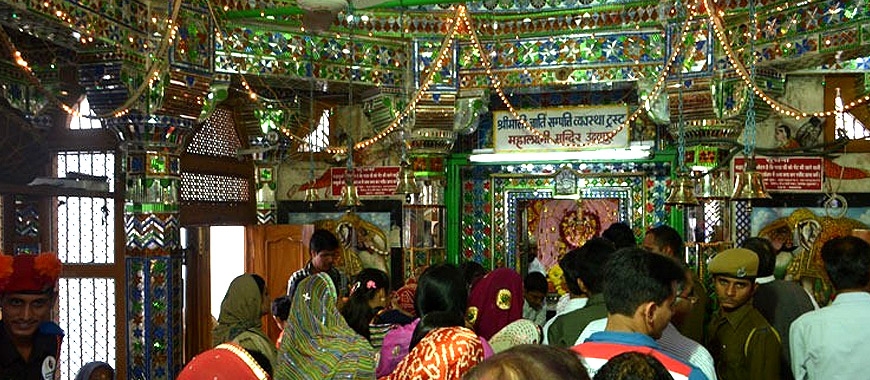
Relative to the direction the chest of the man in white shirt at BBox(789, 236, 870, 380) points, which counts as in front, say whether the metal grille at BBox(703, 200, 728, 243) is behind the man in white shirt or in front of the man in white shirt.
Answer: in front

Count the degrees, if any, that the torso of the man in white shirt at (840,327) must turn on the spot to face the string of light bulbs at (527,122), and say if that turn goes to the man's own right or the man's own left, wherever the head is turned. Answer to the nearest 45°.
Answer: approximately 45° to the man's own left

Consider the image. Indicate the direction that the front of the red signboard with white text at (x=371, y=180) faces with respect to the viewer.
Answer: facing the viewer

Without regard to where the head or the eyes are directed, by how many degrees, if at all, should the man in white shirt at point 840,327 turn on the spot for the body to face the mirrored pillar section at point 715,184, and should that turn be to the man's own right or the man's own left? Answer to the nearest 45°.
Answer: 0° — they already face it

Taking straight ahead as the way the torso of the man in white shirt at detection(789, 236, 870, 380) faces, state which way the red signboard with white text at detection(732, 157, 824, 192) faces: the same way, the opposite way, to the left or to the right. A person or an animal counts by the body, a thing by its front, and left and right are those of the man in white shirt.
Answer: the opposite way

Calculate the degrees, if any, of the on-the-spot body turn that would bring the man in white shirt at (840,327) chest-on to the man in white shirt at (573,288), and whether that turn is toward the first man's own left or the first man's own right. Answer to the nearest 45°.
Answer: approximately 90° to the first man's own left

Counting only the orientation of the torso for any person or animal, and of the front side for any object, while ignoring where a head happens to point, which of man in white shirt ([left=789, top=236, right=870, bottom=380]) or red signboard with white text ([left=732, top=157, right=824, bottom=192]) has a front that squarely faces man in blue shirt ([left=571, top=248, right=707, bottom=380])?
the red signboard with white text

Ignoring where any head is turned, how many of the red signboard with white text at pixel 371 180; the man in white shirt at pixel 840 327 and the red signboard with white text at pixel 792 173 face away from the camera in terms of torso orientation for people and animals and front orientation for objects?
1

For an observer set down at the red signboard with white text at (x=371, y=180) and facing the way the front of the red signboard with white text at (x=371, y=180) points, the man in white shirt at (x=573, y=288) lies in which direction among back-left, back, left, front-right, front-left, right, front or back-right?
front

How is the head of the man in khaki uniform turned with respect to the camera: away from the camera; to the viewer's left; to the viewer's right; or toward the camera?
toward the camera

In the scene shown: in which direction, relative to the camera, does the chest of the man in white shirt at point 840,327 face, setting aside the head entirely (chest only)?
away from the camera

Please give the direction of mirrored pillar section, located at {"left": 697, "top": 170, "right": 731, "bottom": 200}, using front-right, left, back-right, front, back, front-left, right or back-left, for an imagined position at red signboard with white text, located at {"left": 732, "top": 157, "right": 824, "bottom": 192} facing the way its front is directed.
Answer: front-right

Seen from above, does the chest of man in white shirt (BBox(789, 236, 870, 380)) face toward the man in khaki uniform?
no

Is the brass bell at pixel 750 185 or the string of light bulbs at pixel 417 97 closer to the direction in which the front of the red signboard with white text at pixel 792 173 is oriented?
the brass bell

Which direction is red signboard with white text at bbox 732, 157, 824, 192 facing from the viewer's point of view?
toward the camera

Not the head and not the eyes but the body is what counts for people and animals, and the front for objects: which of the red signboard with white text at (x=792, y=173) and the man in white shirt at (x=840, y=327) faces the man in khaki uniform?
the red signboard with white text
